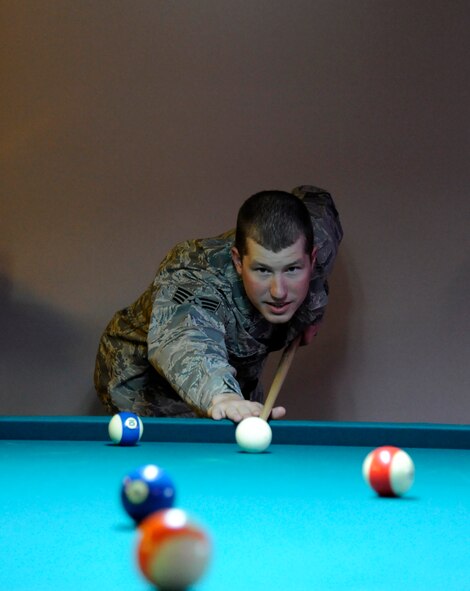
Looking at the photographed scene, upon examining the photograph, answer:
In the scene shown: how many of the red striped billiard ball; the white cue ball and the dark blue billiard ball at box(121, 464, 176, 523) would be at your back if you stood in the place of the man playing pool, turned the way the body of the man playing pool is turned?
0

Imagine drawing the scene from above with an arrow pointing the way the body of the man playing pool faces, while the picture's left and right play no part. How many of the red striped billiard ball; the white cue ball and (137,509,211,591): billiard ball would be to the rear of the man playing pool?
0

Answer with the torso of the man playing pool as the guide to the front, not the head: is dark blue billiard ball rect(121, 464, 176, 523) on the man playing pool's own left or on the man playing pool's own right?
on the man playing pool's own right

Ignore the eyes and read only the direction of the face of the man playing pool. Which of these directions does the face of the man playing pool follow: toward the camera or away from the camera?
toward the camera

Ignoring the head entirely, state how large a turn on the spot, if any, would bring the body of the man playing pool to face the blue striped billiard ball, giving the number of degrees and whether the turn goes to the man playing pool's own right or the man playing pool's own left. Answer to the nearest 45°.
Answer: approximately 45° to the man playing pool's own right

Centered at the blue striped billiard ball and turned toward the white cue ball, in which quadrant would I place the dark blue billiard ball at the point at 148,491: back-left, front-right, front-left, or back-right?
front-right

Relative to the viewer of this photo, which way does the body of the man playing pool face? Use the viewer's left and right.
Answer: facing the viewer and to the right of the viewer

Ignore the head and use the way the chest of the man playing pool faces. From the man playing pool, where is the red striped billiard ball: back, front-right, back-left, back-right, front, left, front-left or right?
front-right

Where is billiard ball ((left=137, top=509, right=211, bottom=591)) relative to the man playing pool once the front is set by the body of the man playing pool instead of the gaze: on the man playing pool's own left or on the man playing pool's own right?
on the man playing pool's own right
